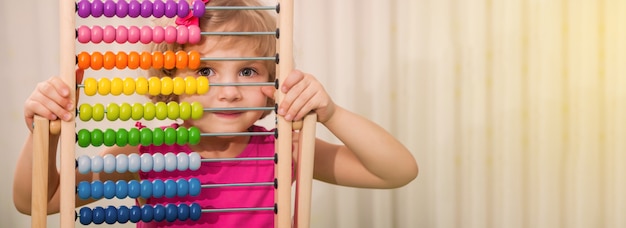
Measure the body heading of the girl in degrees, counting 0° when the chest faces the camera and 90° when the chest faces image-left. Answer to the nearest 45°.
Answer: approximately 0°
